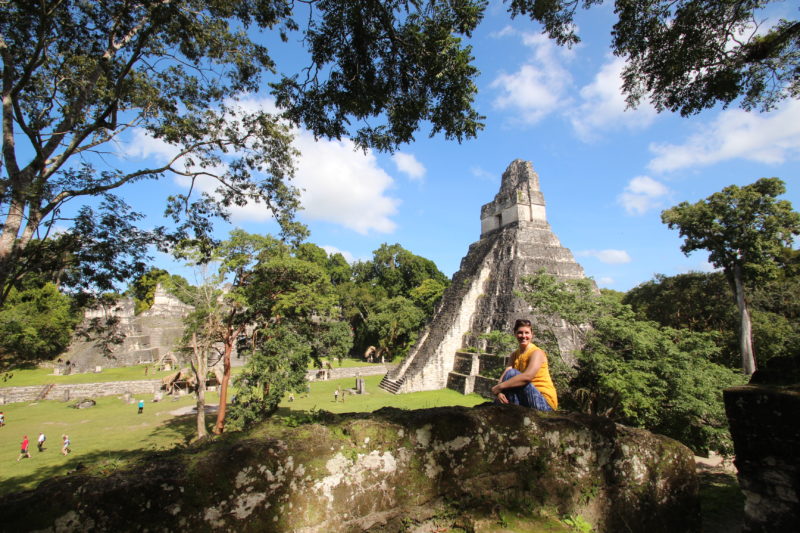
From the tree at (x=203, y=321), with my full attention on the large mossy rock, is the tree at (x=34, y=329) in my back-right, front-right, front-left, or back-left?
back-right

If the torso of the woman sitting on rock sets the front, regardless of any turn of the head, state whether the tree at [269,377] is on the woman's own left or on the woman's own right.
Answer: on the woman's own right

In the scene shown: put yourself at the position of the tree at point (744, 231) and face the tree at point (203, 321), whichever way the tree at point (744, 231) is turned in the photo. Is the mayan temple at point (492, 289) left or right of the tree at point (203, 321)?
right

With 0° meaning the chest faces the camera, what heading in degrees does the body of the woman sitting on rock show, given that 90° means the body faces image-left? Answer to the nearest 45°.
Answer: approximately 45°

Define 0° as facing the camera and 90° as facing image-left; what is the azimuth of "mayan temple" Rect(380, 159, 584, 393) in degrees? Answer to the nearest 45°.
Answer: approximately 45°

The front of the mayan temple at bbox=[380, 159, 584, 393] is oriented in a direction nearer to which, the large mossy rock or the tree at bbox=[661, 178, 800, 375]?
the large mossy rock

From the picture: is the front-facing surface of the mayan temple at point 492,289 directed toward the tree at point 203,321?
yes

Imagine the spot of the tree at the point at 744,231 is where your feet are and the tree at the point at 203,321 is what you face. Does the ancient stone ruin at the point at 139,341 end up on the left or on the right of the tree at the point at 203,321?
right
